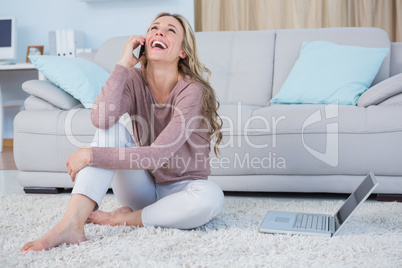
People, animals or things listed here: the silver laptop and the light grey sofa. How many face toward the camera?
1

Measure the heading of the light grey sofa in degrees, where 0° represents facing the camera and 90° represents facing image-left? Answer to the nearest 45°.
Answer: approximately 0°

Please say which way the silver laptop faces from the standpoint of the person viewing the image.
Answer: facing to the left of the viewer

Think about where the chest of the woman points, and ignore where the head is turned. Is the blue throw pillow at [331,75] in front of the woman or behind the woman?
behind

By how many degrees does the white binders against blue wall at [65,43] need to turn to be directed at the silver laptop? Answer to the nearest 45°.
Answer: approximately 45° to its left

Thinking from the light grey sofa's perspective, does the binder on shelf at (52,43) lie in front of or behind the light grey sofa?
behind
